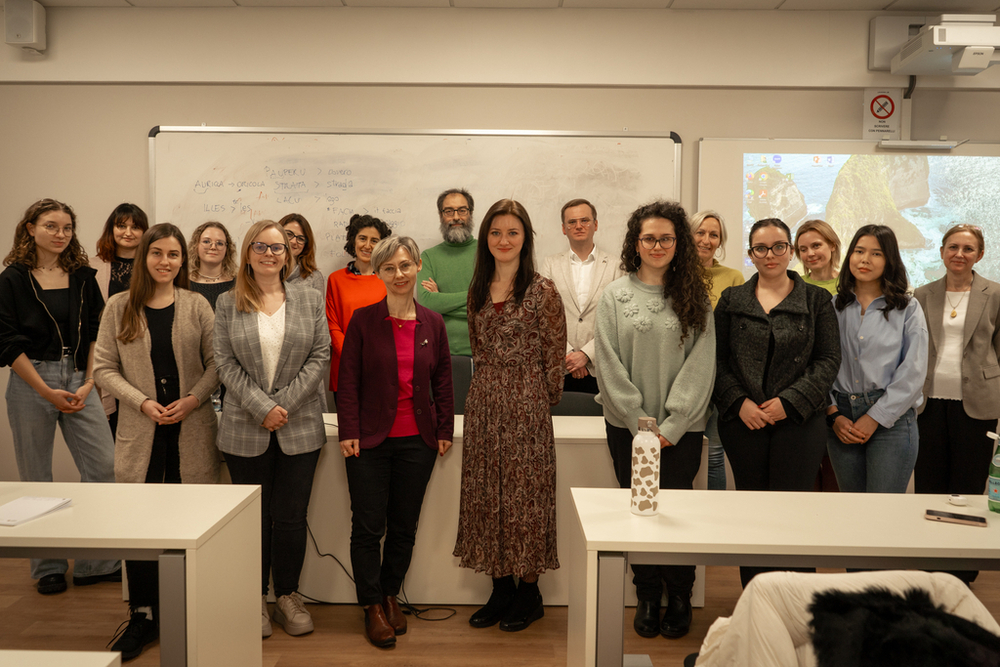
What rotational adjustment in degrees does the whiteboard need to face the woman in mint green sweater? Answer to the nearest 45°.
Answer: approximately 45° to its left

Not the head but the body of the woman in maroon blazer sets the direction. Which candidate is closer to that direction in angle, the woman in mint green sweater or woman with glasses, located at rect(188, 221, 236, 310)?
the woman in mint green sweater

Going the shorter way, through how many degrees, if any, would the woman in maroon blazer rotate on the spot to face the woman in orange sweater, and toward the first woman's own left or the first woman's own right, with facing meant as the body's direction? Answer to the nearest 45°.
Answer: approximately 180°

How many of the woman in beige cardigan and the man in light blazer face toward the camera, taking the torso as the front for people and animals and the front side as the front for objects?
2
